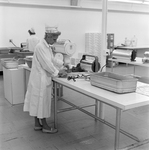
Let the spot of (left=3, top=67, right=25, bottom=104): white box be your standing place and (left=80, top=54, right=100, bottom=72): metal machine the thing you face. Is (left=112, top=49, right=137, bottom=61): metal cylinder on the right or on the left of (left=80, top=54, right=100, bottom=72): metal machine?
left

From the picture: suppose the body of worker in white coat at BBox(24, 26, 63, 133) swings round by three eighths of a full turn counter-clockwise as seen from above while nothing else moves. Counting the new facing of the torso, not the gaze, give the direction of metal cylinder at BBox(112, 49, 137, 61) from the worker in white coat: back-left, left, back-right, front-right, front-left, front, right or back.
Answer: right

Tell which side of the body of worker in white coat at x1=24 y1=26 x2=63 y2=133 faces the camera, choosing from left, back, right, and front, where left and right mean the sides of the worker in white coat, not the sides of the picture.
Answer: right

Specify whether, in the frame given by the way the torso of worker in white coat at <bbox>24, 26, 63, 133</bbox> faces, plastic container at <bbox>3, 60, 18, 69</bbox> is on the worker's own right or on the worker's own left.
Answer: on the worker's own left

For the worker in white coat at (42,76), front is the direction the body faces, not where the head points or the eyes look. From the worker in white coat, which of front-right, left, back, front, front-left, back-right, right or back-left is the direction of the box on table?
front-right

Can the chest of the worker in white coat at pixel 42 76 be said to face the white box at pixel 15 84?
no

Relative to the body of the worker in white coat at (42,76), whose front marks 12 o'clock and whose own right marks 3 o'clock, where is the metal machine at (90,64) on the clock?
The metal machine is roughly at 12 o'clock from the worker in white coat.
